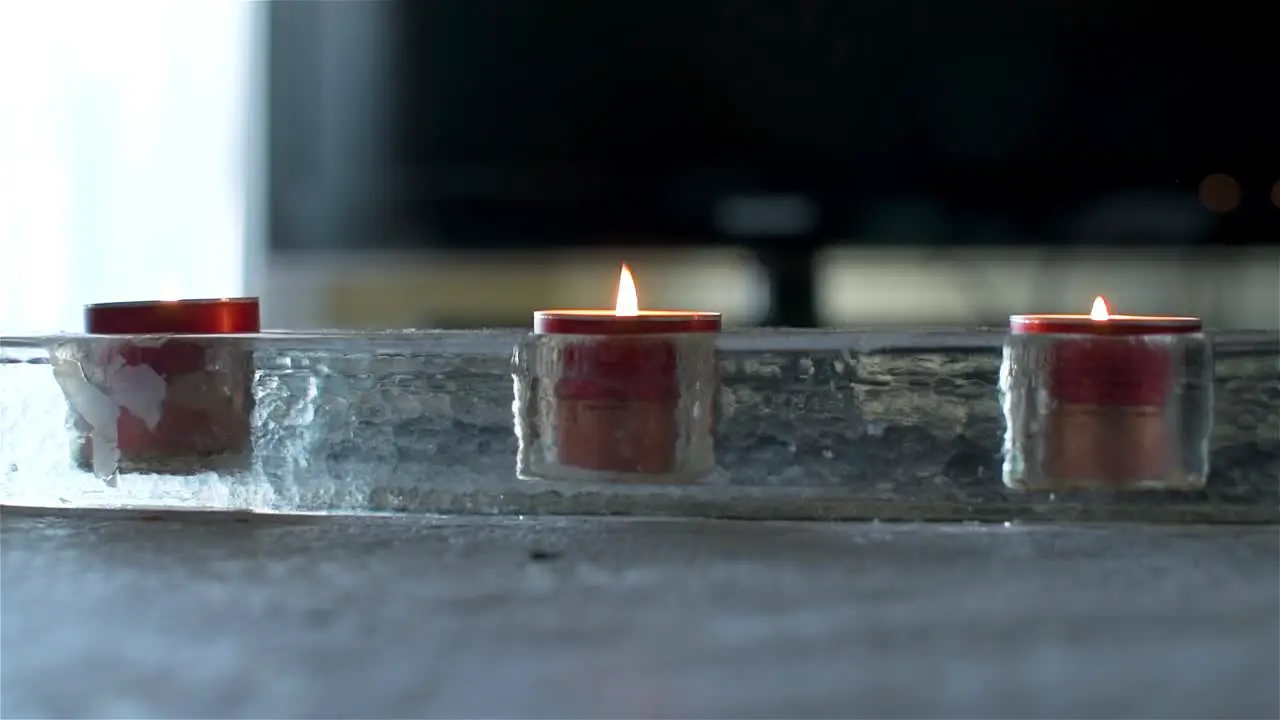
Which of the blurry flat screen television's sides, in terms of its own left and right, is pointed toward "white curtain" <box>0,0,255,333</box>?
right

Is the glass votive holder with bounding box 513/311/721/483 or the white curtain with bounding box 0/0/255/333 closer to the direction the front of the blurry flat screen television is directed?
the glass votive holder

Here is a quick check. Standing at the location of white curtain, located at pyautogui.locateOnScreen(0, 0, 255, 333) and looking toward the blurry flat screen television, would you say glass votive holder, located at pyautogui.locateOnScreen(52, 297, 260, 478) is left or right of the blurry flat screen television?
right

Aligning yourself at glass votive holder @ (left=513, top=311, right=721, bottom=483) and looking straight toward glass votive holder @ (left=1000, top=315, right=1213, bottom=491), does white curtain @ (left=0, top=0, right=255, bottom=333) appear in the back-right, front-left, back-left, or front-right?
back-left

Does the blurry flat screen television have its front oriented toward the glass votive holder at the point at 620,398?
yes

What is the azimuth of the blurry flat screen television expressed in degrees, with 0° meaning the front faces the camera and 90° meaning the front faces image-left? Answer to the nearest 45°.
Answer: approximately 0°

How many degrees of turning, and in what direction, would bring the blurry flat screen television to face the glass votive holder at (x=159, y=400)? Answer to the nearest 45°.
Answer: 0° — it already faces it
